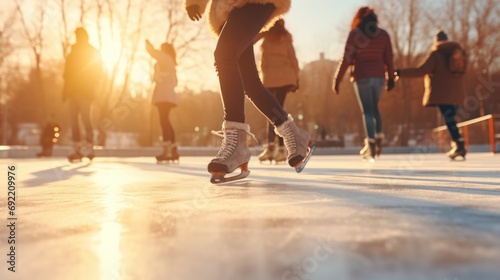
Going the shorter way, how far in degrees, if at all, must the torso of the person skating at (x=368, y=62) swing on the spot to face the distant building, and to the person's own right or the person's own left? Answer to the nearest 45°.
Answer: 0° — they already face it

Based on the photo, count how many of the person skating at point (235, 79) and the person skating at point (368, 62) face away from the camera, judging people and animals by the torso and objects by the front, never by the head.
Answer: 1

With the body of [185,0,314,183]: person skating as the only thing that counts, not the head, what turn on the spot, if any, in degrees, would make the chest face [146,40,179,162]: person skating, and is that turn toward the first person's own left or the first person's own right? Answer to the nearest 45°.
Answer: approximately 135° to the first person's own right

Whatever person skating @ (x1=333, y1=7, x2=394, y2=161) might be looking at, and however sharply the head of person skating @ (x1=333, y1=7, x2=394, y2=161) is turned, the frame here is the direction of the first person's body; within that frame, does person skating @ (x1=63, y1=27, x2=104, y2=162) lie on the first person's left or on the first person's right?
on the first person's left

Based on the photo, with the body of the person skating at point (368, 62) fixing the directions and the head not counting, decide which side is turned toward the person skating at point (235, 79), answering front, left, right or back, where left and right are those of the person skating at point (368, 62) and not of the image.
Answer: back

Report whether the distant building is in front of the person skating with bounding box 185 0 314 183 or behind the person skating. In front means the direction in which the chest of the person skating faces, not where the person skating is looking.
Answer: behind

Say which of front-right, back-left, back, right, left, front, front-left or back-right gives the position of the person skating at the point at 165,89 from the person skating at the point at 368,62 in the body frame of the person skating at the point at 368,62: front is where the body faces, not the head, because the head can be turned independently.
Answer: left

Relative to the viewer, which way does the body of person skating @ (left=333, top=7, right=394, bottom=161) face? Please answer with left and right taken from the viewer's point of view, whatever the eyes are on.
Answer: facing away from the viewer
